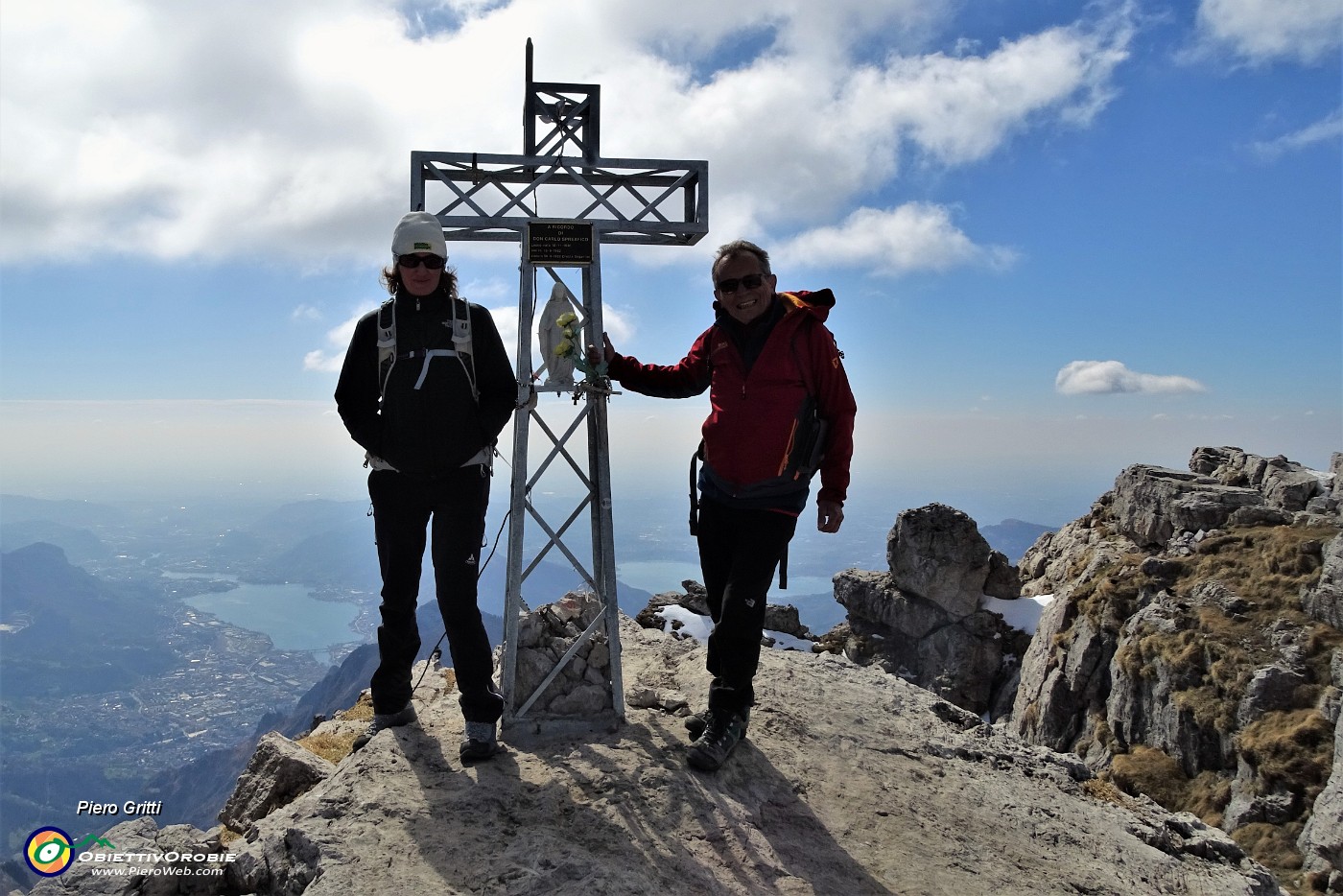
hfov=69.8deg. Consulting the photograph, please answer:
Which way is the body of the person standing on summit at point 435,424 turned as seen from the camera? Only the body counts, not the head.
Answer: toward the camera

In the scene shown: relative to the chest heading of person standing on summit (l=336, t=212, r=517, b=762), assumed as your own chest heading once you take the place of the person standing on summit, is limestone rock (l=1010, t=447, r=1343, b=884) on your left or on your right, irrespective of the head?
on your left

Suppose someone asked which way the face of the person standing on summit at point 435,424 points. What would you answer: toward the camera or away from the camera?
toward the camera

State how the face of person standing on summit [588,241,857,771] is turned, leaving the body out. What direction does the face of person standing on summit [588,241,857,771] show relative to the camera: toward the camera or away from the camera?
toward the camera

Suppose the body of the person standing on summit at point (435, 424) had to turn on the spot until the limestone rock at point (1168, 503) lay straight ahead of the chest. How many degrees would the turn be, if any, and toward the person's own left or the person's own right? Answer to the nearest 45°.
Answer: approximately 135° to the person's own left

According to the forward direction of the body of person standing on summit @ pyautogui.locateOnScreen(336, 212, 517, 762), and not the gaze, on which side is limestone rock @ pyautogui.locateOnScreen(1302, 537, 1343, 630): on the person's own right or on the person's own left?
on the person's own left

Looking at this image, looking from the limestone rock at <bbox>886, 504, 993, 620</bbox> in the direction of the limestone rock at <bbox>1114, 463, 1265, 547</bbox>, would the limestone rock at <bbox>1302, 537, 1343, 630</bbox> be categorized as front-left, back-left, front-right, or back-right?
front-right

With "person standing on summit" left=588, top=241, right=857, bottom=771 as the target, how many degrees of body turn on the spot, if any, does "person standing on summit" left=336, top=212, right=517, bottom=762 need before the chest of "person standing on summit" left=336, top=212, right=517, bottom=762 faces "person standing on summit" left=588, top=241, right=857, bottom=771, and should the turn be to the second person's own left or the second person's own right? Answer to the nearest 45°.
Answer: approximately 90° to the second person's own left
